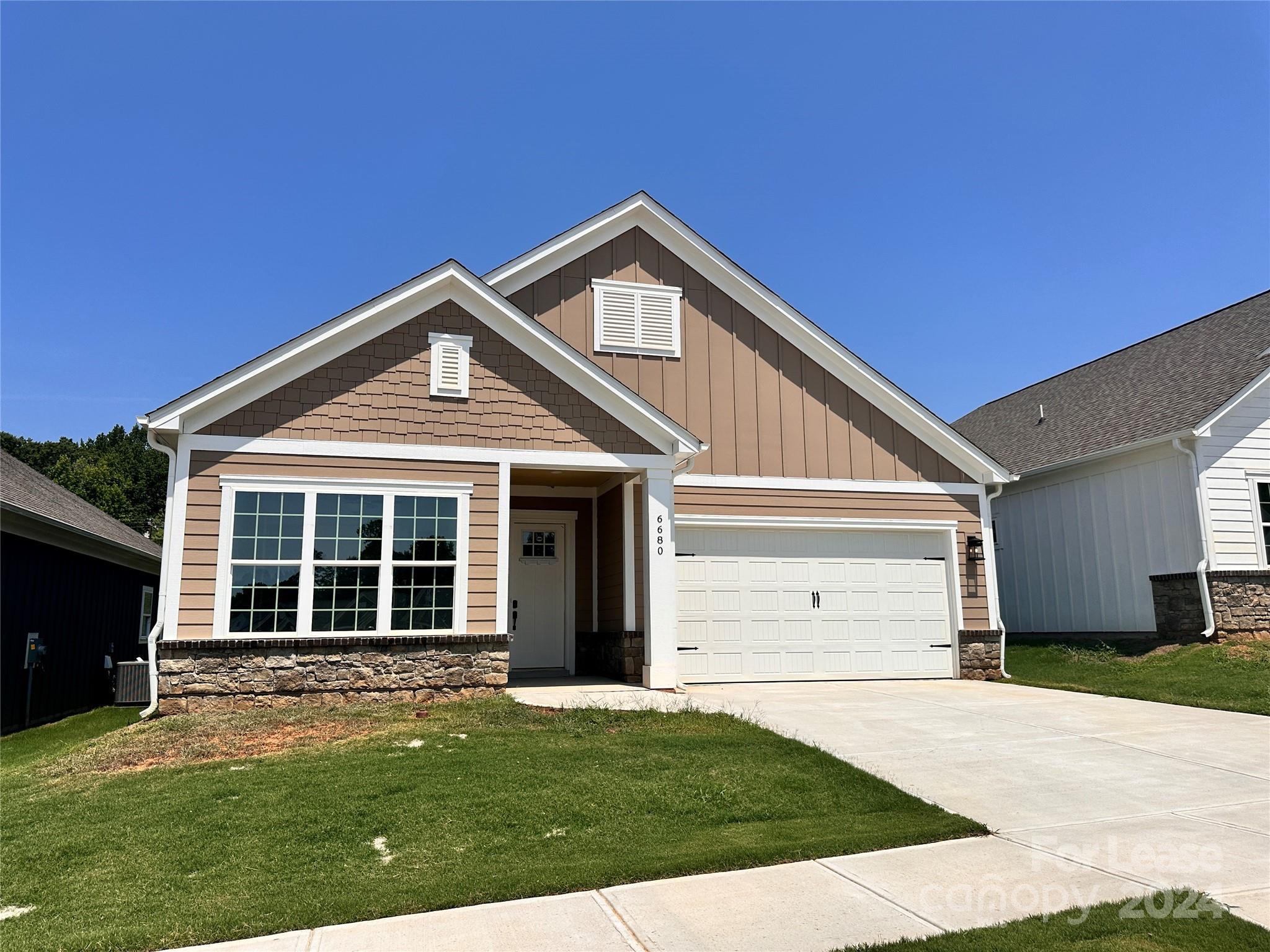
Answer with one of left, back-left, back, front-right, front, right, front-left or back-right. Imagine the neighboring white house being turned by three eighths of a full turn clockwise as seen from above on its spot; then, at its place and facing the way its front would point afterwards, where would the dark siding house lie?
front-left

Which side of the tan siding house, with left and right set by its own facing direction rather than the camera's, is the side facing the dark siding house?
right

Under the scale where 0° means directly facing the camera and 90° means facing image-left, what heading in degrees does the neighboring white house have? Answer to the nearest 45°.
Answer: approximately 315°

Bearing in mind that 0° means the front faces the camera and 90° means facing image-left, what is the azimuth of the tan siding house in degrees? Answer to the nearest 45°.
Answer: approximately 0°

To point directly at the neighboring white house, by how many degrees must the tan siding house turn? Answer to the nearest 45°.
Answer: approximately 90° to its left

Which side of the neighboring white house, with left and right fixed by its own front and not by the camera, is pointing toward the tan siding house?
right
